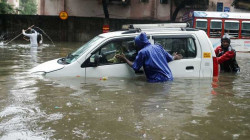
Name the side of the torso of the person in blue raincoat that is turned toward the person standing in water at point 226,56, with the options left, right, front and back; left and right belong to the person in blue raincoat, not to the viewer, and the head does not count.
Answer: right

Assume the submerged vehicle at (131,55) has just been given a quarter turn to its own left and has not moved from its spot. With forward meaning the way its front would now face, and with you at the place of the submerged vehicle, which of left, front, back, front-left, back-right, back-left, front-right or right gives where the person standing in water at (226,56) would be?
back-left

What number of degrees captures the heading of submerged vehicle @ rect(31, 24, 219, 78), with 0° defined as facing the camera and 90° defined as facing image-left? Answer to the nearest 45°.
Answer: approximately 90°

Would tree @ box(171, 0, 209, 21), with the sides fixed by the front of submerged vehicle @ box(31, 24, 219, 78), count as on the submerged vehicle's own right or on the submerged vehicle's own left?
on the submerged vehicle's own right

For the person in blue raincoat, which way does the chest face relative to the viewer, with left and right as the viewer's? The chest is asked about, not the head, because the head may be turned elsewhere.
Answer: facing away from the viewer and to the left of the viewer

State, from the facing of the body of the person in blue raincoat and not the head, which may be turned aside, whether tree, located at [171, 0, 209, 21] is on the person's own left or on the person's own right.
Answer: on the person's own right
